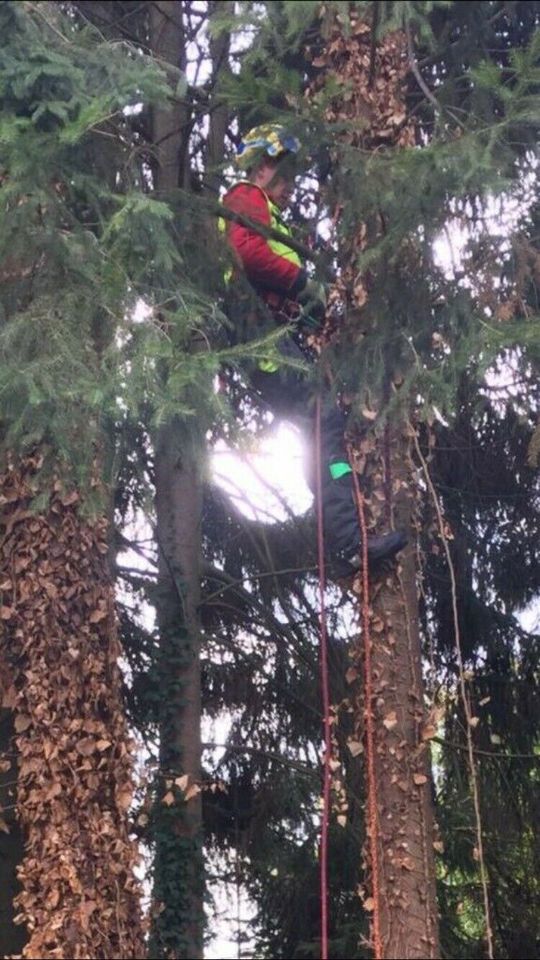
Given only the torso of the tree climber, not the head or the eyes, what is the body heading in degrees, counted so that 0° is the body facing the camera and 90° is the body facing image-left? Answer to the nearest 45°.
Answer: approximately 270°

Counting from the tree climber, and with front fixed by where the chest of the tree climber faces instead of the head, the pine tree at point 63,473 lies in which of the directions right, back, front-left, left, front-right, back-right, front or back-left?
back
